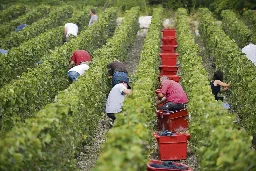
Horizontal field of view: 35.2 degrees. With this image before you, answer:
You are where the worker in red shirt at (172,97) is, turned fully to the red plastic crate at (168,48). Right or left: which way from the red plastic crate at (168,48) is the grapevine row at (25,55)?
left

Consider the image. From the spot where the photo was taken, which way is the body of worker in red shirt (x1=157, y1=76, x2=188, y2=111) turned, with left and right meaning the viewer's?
facing to the left of the viewer

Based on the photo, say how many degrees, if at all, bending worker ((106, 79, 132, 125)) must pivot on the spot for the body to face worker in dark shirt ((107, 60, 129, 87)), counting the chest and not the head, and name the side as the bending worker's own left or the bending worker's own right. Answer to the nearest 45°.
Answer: approximately 45° to the bending worker's own left

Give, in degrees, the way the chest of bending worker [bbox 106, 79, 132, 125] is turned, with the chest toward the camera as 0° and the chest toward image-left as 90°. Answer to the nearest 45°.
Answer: approximately 225°

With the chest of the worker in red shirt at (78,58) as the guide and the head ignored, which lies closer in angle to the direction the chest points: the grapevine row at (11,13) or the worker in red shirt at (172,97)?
the grapevine row

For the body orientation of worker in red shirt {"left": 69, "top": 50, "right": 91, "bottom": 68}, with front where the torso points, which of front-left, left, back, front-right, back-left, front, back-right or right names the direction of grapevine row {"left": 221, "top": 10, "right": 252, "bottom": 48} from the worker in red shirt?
back-right

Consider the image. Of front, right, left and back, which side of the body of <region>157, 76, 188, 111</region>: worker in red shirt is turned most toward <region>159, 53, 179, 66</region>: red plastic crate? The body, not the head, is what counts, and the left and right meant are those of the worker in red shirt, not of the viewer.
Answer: right

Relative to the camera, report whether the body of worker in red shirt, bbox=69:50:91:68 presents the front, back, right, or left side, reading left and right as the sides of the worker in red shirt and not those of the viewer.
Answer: left

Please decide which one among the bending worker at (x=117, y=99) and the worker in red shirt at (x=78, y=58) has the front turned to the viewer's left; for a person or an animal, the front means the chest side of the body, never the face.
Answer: the worker in red shirt
